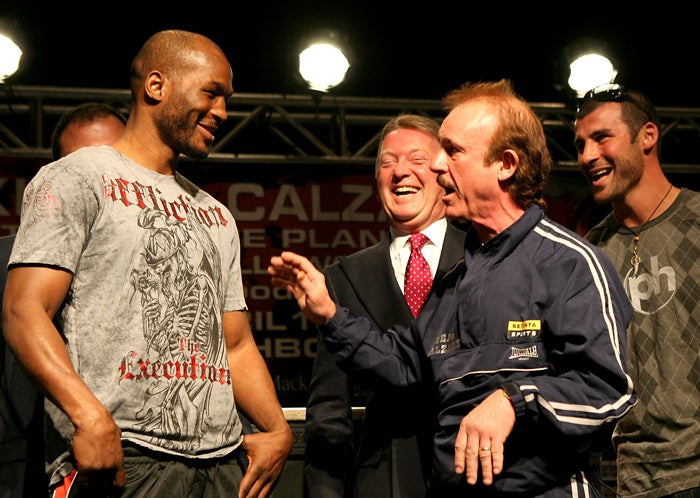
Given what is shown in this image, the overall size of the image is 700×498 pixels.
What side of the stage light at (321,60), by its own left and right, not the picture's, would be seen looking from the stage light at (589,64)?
left

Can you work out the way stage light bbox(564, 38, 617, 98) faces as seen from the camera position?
facing the viewer

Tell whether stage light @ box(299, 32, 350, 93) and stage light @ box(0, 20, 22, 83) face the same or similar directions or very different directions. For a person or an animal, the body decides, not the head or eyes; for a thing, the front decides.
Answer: same or similar directions

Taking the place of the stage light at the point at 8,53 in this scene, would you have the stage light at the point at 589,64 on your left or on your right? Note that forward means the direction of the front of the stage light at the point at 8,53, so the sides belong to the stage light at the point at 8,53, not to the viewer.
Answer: on your left

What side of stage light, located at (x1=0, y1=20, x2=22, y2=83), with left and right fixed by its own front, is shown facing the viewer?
front

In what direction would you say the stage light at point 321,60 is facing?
toward the camera

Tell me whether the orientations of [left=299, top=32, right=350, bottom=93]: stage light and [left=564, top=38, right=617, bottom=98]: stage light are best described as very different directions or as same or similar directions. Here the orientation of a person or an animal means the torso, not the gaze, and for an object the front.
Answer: same or similar directions

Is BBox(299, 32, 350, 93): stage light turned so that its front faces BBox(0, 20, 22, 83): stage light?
no

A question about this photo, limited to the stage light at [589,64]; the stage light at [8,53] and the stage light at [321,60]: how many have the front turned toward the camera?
3

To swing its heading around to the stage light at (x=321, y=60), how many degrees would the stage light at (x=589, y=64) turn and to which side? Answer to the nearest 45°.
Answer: approximately 45° to its right

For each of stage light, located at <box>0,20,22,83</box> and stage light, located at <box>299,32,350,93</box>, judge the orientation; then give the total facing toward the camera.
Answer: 2
